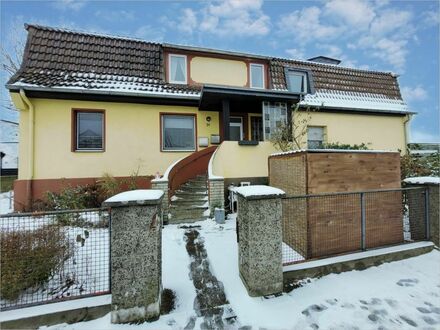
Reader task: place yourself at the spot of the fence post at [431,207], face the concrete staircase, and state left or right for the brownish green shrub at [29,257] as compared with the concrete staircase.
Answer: left

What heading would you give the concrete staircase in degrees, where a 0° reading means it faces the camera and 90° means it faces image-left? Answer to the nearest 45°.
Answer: approximately 0°

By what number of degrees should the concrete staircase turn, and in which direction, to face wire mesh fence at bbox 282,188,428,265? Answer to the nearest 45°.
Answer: approximately 45° to its left

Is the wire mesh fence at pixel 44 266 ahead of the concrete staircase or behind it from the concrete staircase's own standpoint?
ahead

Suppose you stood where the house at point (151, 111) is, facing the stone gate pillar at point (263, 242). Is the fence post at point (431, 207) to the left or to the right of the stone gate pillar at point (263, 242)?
left

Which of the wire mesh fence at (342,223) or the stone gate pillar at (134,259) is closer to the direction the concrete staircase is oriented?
the stone gate pillar

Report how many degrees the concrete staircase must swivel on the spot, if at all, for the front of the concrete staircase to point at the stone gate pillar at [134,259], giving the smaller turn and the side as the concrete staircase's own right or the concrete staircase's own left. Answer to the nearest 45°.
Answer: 0° — it already faces it

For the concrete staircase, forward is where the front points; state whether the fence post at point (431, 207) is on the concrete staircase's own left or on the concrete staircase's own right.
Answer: on the concrete staircase's own left

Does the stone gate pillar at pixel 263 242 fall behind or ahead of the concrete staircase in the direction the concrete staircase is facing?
ahead
